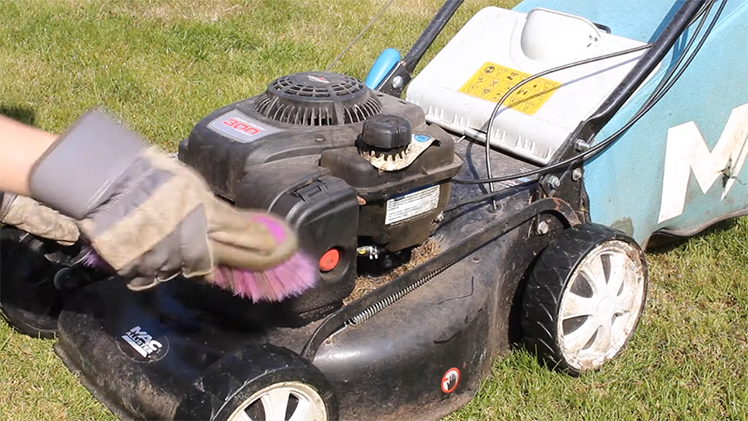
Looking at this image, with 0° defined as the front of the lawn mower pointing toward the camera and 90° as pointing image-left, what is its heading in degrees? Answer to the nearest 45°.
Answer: approximately 45°
